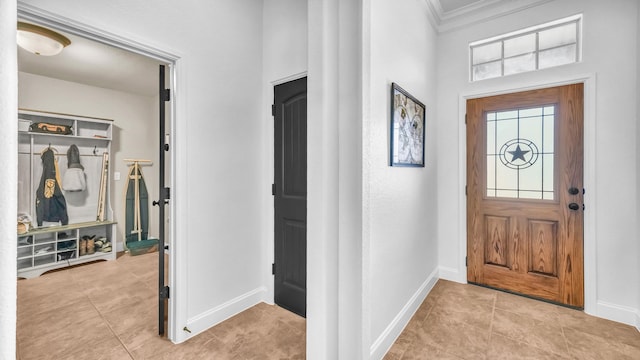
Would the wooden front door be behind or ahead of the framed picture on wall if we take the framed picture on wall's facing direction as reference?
ahead

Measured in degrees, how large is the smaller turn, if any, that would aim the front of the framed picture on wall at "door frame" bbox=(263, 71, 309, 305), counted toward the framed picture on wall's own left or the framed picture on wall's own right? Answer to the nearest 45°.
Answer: approximately 180°

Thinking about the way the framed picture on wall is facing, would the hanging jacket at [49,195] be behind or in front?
behind

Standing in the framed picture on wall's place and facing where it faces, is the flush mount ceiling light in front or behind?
behind

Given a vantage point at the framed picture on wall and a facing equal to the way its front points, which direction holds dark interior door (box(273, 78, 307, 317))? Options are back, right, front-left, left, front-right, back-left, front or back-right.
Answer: back

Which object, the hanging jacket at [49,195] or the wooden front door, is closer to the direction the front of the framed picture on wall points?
the wooden front door

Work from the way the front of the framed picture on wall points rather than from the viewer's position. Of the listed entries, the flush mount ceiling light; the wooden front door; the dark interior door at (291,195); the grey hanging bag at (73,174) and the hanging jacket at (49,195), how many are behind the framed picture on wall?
4

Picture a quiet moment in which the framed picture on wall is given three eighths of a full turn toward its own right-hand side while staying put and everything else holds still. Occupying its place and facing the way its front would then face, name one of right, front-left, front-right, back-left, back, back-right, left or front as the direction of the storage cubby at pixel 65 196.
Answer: front-right

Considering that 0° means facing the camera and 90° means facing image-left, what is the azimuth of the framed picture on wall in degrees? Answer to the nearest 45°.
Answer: approximately 270°

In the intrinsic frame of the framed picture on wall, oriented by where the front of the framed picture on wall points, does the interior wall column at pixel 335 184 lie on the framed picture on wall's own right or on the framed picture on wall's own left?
on the framed picture on wall's own right

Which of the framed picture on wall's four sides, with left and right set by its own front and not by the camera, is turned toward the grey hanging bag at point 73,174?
back

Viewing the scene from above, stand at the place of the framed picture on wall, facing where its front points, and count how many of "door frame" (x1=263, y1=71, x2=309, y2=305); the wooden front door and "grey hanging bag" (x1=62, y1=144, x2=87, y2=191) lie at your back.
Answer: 2

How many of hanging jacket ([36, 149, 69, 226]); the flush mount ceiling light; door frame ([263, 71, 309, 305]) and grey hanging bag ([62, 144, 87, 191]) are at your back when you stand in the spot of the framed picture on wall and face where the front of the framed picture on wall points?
4
